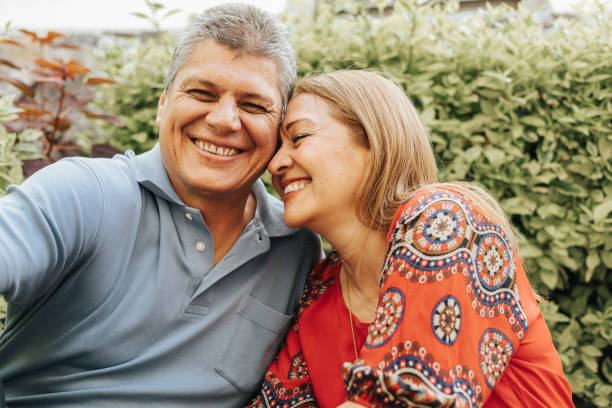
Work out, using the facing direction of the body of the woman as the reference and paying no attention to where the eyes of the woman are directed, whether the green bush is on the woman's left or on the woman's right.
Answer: on the woman's right

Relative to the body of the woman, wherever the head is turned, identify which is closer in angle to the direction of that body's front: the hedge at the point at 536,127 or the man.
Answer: the man

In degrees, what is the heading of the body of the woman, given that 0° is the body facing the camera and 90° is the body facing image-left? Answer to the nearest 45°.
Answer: approximately 45°

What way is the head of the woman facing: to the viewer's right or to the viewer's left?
to the viewer's left
